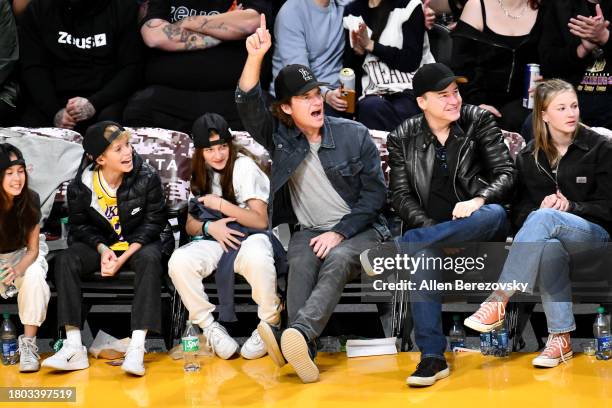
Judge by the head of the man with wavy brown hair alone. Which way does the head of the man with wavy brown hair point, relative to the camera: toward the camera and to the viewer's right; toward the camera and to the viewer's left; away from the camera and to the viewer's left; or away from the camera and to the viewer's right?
toward the camera and to the viewer's right

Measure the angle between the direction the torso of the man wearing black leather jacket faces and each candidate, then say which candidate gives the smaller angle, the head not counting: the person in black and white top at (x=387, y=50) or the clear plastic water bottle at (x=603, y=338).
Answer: the clear plastic water bottle

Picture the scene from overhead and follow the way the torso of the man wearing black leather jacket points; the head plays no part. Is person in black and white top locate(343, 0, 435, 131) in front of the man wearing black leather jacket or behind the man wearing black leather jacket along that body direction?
behind

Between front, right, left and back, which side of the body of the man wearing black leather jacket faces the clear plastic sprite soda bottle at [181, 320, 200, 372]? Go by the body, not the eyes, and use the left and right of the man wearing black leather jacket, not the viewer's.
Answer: right

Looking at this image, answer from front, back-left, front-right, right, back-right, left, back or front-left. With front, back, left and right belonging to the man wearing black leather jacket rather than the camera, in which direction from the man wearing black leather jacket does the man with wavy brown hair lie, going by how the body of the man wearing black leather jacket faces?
right

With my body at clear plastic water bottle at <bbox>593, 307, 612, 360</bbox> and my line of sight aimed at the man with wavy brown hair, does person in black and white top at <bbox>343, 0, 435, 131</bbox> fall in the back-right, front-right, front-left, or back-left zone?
front-right

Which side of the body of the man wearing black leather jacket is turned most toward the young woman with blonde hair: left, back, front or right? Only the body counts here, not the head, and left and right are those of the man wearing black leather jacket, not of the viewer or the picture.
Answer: left

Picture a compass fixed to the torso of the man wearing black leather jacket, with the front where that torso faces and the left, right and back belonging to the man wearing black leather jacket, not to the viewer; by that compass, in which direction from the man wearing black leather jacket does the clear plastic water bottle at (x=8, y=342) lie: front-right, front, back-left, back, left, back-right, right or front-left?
right

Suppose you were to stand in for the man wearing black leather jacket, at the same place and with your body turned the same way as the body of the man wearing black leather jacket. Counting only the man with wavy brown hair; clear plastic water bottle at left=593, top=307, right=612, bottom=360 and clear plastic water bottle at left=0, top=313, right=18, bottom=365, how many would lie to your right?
2

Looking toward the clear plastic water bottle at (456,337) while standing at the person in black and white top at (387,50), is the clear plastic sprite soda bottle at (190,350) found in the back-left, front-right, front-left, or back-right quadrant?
front-right

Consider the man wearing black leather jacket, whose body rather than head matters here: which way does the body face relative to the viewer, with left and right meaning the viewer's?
facing the viewer
